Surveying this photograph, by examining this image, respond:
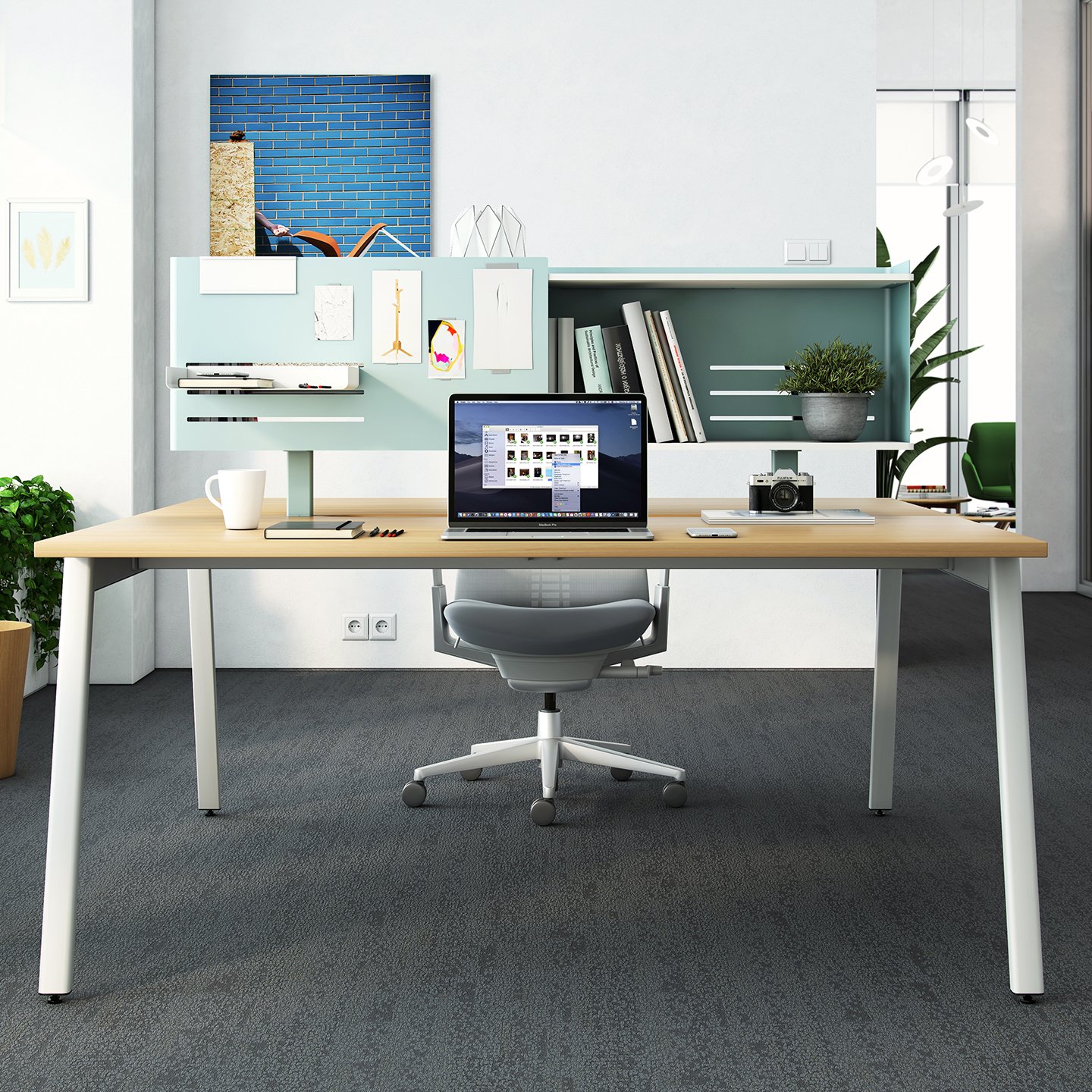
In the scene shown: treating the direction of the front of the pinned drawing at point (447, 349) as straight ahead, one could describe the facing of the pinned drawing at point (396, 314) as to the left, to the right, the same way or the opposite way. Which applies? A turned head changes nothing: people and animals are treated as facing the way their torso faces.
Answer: the same way

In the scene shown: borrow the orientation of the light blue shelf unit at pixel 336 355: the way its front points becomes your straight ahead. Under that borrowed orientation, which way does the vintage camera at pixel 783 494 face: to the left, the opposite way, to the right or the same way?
the same way

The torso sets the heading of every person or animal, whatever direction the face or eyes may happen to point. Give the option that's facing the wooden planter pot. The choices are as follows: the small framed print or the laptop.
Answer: the small framed print

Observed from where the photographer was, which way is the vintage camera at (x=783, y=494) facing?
facing the viewer

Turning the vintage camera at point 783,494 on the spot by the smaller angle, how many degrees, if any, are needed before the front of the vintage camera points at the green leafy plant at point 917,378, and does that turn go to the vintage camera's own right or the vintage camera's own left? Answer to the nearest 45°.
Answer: approximately 180°

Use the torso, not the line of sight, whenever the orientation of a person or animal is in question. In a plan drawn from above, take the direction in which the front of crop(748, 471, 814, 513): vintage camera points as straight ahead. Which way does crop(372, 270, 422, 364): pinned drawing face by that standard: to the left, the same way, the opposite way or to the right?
the same way

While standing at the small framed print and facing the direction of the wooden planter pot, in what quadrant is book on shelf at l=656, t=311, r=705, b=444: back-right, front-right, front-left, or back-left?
front-left

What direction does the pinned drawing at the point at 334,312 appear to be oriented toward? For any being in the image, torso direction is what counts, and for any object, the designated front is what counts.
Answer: toward the camera

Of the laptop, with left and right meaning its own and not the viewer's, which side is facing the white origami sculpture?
back

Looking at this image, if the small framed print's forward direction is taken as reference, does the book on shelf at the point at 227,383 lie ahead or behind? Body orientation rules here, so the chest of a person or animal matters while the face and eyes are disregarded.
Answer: ahead

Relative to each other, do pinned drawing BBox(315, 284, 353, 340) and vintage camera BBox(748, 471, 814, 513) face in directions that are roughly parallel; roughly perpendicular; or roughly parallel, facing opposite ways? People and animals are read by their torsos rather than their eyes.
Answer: roughly parallel

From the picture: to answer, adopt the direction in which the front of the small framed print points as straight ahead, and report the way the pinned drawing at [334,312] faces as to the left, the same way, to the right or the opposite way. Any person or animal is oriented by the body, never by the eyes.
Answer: the same way

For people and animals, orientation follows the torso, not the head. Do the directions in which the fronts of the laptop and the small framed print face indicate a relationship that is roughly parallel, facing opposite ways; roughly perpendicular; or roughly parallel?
roughly parallel
